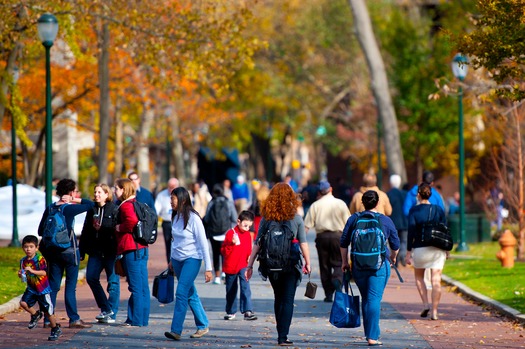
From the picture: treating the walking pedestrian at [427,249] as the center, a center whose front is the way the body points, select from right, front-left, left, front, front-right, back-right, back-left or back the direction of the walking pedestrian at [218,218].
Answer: front-left

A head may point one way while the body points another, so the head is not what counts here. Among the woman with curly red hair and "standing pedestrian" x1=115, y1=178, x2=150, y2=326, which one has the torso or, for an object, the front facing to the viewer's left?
the standing pedestrian

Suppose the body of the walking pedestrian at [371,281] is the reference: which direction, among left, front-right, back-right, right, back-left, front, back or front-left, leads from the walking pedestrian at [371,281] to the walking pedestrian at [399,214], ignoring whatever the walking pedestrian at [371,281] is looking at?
front

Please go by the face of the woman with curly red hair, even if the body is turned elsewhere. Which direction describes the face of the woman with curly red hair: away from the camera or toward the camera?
away from the camera

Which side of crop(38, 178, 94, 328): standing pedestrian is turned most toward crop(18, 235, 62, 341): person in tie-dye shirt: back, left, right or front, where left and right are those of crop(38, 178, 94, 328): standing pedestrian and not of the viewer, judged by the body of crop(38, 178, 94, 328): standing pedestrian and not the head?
back

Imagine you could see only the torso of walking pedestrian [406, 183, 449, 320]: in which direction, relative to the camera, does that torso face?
away from the camera

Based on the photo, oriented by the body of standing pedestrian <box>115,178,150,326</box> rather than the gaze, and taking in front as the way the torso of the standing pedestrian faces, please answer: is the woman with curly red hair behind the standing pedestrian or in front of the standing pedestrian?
behind

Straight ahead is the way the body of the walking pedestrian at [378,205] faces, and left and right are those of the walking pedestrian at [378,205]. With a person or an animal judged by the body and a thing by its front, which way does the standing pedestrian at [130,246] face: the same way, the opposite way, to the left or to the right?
to the left

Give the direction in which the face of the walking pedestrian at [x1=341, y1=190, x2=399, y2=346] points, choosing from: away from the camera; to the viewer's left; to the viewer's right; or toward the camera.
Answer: away from the camera

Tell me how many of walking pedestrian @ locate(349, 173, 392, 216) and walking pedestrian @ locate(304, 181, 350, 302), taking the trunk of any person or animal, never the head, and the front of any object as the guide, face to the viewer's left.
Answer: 0

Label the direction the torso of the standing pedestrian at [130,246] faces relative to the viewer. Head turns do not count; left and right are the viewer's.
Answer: facing to the left of the viewer

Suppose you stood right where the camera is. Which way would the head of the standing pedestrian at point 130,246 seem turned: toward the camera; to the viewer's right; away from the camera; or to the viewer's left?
to the viewer's left

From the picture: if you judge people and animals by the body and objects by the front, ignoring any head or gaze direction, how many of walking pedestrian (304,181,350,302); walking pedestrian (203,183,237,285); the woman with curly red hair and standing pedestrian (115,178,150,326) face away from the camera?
3
